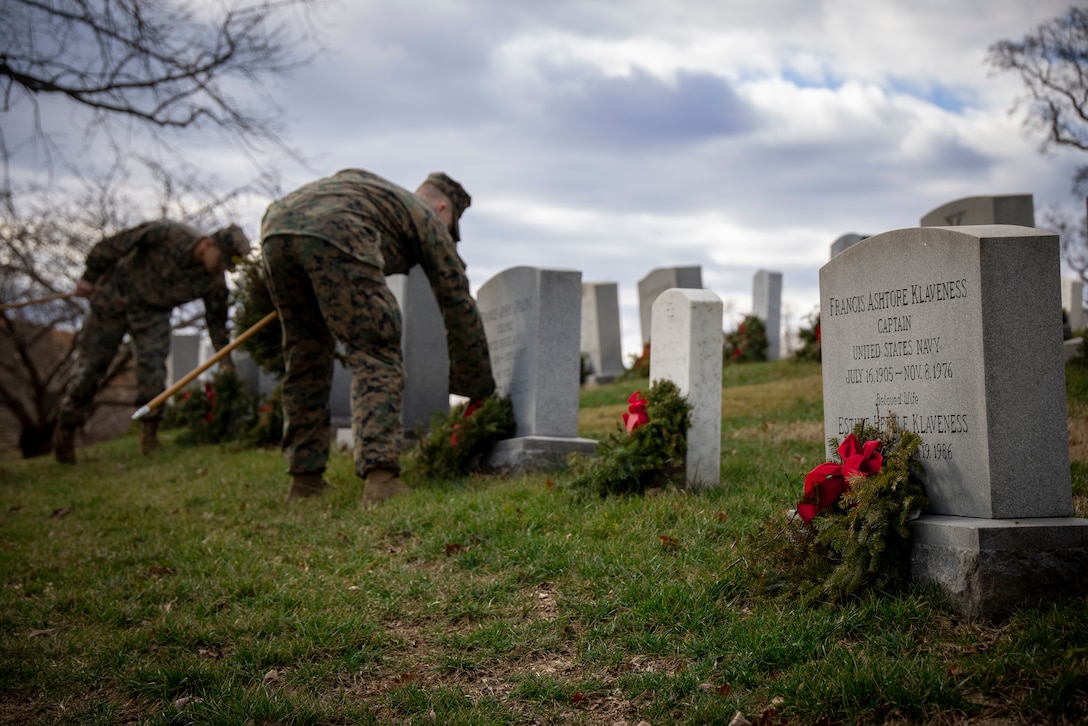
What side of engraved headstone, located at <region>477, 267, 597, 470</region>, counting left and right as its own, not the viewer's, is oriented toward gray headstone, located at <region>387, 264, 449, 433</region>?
right

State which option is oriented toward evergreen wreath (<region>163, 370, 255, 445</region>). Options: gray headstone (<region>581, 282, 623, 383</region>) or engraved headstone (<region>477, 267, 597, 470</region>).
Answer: the gray headstone

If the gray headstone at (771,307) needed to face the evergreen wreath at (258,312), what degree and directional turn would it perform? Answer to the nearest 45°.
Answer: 0° — it already faces it

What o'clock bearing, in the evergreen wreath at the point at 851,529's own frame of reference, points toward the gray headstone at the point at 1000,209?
The gray headstone is roughly at 5 o'clock from the evergreen wreath.
